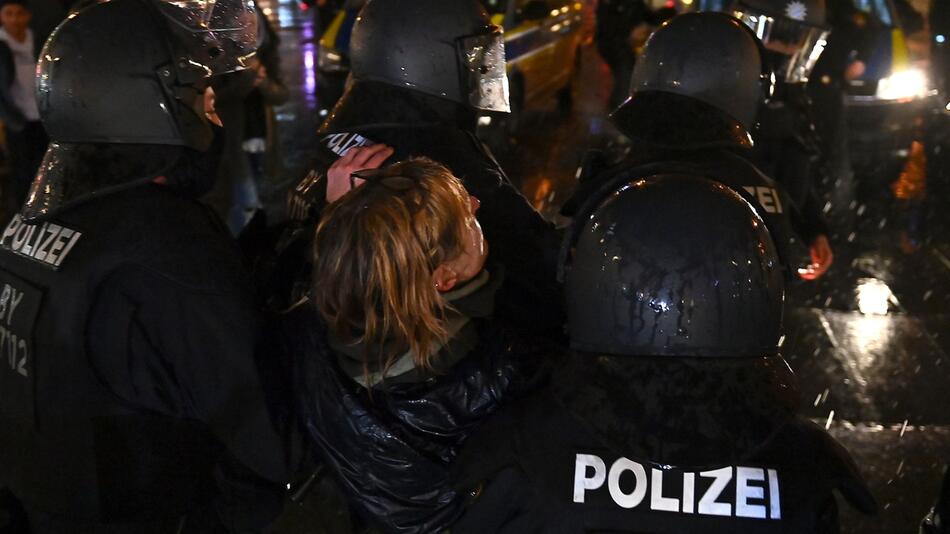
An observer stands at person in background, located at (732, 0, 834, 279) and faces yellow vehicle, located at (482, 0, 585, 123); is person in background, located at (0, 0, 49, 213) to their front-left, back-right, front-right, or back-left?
front-left

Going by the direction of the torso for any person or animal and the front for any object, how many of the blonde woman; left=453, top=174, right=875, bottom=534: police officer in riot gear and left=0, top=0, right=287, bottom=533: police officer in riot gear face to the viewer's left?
0

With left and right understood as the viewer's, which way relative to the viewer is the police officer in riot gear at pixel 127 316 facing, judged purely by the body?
facing away from the viewer and to the right of the viewer

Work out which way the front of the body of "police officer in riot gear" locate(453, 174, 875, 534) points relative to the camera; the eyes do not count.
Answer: away from the camera

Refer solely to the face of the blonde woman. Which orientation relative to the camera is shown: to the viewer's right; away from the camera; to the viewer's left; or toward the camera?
to the viewer's right

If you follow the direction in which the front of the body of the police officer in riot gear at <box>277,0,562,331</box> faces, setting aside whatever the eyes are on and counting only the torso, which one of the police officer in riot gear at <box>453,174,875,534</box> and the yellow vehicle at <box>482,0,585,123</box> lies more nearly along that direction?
the yellow vehicle

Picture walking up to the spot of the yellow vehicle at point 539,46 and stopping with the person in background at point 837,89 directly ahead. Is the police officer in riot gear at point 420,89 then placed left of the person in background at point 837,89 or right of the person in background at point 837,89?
right

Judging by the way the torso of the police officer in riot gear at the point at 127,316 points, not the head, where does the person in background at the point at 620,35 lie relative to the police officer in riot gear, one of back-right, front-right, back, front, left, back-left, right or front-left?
front

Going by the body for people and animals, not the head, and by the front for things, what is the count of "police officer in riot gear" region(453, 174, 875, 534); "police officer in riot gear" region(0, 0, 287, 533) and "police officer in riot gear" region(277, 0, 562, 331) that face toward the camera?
0

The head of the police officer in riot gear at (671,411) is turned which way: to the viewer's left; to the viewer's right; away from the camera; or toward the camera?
away from the camera

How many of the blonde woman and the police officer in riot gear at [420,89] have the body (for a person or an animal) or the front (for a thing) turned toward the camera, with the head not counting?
0

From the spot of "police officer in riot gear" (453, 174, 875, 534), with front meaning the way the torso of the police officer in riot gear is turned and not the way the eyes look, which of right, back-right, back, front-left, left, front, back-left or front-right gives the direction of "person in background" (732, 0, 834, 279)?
front

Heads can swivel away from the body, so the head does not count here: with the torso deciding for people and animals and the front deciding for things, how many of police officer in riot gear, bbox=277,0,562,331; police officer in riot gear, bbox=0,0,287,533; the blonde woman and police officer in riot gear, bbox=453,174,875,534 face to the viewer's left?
0

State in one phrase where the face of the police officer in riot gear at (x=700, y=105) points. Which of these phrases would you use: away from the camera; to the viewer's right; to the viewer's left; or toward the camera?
away from the camera

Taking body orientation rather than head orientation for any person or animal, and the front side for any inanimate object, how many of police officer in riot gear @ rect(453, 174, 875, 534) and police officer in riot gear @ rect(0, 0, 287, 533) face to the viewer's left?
0

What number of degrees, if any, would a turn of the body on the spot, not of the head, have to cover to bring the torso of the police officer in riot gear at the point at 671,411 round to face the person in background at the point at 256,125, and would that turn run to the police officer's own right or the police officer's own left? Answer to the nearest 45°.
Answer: approximately 45° to the police officer's own left

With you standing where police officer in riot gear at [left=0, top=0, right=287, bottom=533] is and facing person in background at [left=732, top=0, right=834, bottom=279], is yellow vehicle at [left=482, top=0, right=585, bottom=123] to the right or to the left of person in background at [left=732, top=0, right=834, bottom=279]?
left

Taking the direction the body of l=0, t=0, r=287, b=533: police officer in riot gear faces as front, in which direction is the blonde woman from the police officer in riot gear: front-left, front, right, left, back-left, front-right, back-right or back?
right
